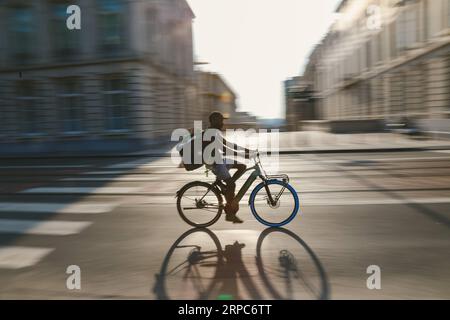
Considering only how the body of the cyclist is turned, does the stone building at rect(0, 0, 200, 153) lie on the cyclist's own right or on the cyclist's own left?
on the cyclist's own left

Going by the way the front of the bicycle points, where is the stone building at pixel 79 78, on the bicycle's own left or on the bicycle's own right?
on the bicycle's own left

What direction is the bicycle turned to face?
to the viewer's right

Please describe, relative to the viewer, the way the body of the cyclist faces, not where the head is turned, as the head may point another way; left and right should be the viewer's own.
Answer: facing to the right of the viewer
